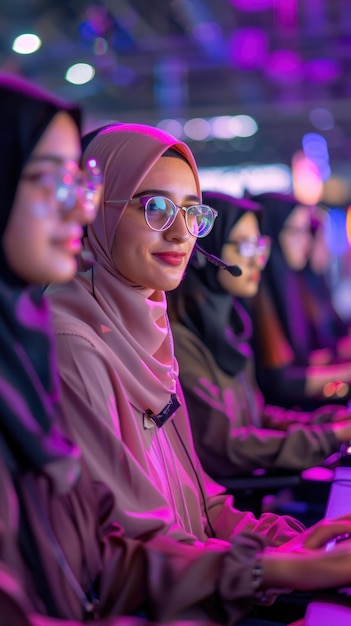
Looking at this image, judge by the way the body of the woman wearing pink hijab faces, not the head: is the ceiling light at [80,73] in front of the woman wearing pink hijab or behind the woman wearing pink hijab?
behind

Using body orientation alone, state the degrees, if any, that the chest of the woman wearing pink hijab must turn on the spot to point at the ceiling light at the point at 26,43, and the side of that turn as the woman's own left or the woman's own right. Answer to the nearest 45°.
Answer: approximately 135° to the woman's own left

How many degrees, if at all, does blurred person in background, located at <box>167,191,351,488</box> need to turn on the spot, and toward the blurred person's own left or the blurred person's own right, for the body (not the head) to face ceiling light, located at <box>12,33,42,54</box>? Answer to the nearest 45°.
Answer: approximately 90° to the blurred person's own left

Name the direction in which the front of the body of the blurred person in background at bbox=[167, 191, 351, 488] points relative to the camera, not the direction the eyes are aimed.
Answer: to the viewer's right

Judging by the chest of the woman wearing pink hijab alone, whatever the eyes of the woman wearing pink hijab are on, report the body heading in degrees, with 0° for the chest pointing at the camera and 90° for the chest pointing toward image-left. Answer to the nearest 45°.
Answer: approximately 315°

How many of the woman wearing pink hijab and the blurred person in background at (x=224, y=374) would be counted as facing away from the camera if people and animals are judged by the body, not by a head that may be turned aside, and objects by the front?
0

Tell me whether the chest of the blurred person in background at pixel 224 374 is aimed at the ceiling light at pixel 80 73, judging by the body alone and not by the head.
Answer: no

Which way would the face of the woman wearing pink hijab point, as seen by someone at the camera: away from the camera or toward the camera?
toward the camera

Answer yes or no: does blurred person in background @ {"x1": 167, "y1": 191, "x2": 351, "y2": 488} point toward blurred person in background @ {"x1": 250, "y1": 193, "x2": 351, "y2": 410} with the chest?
no

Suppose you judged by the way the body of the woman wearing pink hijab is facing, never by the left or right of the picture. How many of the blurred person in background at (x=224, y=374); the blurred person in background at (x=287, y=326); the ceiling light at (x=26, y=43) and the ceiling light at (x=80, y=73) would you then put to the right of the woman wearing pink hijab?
0

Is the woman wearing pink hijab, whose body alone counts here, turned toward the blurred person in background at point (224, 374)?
no

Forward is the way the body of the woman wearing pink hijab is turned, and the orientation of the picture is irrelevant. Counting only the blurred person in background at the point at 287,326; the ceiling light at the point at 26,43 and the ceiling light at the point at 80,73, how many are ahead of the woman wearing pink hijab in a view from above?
0

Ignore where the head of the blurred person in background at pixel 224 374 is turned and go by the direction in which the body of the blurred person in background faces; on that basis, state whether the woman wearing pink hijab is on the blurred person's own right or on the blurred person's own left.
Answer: on the blurred person's own right
